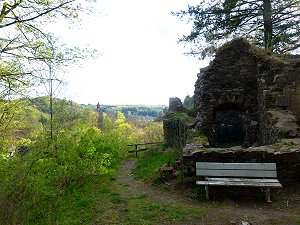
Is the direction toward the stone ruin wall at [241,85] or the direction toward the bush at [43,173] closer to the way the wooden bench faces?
the bush

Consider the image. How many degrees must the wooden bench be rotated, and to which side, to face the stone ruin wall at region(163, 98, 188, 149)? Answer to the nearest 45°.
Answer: approximately 135° to its right

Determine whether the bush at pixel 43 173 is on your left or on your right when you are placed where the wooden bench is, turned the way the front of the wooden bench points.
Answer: on your right

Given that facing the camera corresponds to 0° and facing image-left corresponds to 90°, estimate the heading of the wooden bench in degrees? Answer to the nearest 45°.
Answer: approximately 0°

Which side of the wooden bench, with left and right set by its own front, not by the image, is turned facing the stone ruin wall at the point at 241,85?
back

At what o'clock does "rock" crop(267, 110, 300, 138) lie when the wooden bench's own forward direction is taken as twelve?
The rock is roughly at 7 o'clock from the wooden bench.
